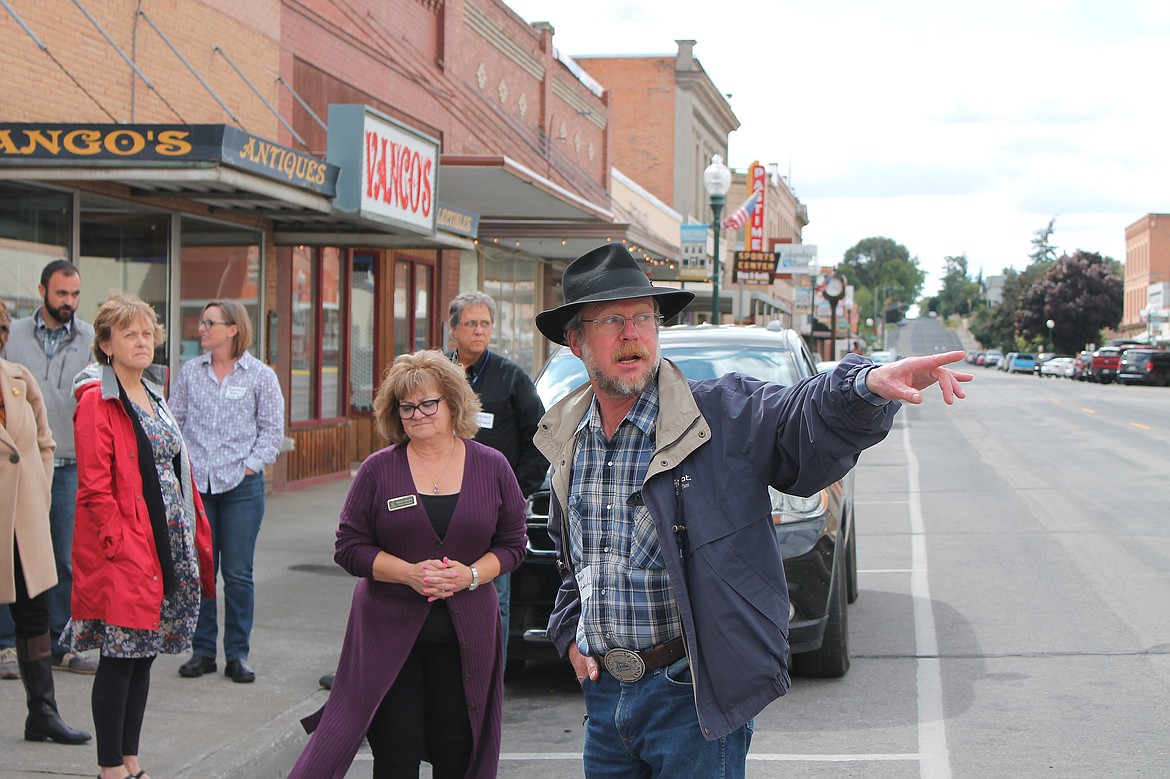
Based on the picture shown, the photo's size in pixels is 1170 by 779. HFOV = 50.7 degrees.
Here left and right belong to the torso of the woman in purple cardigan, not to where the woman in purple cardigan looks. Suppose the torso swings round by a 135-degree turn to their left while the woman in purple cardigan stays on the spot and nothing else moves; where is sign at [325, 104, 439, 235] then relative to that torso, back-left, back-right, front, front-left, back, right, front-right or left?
front-left

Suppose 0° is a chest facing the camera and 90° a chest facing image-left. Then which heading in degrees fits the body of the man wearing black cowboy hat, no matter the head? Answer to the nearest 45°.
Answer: approximately 45°

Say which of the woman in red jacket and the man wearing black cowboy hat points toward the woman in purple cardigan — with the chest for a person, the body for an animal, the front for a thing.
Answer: the woman in red jacket

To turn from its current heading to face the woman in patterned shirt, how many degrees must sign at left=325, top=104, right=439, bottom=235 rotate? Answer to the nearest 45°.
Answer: approximately 45° to its right

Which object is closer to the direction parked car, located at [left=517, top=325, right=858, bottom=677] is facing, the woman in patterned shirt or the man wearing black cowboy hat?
the man wearing black cowboy hat

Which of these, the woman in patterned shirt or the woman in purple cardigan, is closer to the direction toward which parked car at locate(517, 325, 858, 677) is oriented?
the woman in purple cardigan

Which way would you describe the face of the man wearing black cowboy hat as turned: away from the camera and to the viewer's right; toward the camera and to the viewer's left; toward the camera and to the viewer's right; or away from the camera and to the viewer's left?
toward the camera and to the viewer's right

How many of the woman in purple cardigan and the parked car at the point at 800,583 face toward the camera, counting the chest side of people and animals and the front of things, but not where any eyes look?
2

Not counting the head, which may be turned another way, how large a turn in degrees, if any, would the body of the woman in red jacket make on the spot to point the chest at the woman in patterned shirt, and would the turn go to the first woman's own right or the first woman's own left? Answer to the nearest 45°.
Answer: approximately 135° to the first woman's own left

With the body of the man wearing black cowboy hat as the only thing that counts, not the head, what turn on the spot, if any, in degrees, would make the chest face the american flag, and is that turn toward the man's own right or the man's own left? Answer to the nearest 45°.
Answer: approximately 135° to the man's own right

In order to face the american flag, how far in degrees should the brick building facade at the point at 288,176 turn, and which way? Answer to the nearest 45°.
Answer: approximately 90° to its left

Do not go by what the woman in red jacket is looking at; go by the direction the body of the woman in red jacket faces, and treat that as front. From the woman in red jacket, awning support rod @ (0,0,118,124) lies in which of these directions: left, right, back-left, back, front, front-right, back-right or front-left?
back-left

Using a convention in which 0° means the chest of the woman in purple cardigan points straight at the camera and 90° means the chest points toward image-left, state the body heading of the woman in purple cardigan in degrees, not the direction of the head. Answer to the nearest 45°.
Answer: approximately 0°
